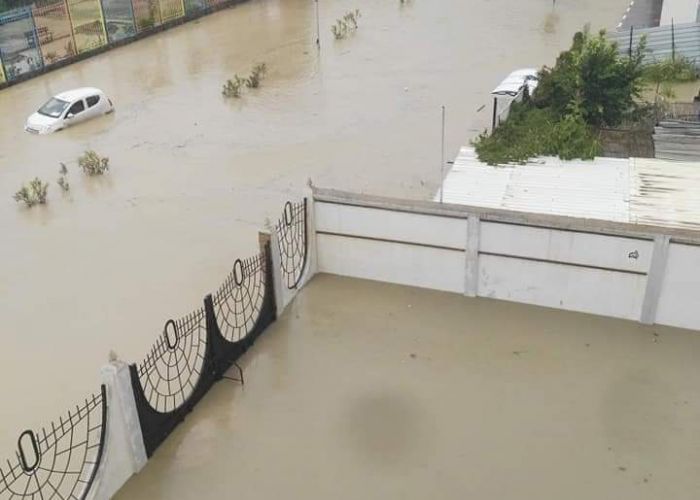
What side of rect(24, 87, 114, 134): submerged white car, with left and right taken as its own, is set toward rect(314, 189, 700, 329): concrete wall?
left

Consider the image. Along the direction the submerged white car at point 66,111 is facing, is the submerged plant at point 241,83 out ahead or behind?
behind

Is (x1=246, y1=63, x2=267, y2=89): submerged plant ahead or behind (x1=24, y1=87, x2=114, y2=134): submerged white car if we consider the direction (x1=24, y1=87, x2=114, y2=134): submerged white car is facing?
behind

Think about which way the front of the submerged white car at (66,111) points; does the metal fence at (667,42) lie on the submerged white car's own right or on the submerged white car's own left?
on the submerged white car's own left

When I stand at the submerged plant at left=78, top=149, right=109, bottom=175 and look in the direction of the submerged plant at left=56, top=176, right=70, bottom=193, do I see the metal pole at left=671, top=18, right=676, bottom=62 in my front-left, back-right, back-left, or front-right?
back-left

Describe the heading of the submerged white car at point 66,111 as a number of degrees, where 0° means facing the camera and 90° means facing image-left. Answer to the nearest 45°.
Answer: approximately 45°

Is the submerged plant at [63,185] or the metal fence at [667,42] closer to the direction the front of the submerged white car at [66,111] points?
the submerged plant

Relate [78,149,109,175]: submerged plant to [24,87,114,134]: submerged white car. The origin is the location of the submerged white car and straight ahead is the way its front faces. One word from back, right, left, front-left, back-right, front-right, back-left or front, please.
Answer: front-left

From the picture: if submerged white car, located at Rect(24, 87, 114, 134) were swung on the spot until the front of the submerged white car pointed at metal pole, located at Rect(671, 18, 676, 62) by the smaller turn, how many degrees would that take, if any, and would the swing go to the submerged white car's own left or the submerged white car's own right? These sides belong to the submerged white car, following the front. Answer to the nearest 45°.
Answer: approximately 135° to the submerged white car's own left

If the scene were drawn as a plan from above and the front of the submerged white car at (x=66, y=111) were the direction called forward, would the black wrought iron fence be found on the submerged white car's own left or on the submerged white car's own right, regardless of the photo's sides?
on the submerged white car's own left

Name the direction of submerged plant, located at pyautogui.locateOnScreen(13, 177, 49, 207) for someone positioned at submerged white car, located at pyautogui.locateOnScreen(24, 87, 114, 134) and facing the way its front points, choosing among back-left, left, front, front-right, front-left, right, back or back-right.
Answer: front-left

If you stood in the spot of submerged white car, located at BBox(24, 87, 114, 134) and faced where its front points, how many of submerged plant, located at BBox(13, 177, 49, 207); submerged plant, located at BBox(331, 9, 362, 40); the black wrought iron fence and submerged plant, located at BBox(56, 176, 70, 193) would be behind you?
1

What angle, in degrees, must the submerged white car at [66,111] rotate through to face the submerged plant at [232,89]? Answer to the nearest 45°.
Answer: approximately 135° to its left
